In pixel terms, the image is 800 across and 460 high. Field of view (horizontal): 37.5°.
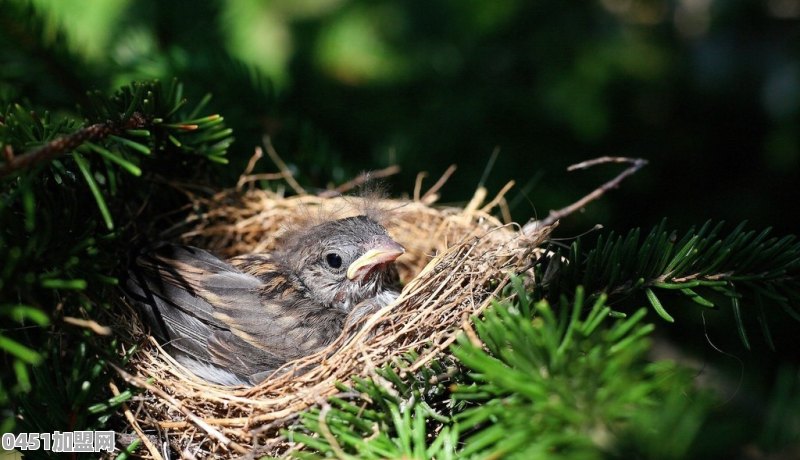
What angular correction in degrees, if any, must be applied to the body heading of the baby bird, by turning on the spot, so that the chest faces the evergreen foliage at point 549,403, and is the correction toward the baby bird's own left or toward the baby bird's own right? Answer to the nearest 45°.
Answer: approximately 90° to the baby bird's own right

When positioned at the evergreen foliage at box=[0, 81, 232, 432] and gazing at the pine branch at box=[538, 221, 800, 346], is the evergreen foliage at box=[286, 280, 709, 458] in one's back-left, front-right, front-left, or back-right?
front-right

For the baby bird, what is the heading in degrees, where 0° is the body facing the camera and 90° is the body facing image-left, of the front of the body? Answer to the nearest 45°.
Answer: approximately 270°

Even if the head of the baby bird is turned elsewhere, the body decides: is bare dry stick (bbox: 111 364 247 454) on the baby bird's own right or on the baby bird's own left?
on the baby bird's own right

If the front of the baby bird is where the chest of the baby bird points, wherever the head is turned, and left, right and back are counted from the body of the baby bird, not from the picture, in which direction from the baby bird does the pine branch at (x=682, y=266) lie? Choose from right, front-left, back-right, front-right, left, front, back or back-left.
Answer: front-right

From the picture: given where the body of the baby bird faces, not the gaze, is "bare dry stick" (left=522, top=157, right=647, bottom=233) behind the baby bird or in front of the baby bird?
in front
